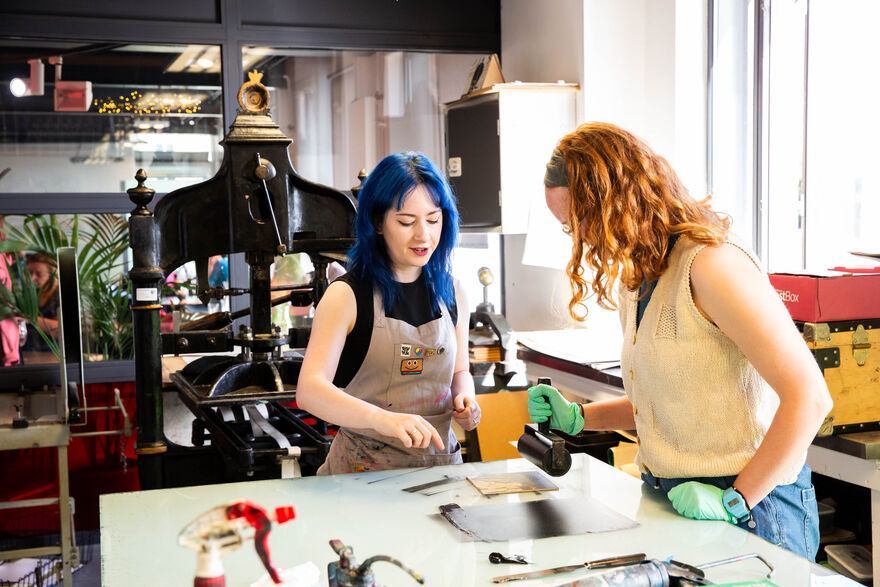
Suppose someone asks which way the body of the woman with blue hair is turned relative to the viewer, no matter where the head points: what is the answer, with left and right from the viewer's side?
facing the viewer and to the right of the viewer

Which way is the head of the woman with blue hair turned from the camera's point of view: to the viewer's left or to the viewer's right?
to the viewer's right

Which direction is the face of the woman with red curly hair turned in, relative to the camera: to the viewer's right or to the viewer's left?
to the viewer's left

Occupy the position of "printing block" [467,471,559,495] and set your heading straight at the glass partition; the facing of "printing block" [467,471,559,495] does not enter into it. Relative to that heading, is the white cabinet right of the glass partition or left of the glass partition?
right

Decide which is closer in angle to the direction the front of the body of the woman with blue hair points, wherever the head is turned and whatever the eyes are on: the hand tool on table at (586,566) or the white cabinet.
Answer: the hand tool on table

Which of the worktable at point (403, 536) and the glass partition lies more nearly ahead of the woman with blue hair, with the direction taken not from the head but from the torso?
the worktable

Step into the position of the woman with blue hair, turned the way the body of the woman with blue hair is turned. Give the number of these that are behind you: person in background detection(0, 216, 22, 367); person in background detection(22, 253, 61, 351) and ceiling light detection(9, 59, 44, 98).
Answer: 3

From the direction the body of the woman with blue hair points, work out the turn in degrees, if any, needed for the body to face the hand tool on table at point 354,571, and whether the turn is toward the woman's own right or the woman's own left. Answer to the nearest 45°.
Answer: approximately 45° to the woman's own right

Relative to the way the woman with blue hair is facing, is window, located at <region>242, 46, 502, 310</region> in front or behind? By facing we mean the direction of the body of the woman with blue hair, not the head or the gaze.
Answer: behind

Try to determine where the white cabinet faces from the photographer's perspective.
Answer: facing the viewer and to the left of the viewer

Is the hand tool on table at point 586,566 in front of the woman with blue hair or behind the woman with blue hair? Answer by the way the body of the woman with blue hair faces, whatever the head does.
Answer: in front

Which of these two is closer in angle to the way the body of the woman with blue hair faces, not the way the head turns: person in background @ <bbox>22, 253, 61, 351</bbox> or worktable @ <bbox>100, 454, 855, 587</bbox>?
the worktable

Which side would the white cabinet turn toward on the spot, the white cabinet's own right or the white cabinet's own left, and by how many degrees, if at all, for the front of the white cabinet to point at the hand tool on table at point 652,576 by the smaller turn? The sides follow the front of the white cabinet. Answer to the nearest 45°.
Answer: approximately 45° to the white cabinet's own left

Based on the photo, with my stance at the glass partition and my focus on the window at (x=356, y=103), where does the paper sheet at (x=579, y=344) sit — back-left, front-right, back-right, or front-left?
front-right

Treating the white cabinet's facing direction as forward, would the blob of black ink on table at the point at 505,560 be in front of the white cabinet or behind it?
in front

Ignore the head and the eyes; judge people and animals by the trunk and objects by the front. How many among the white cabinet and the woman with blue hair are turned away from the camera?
0
